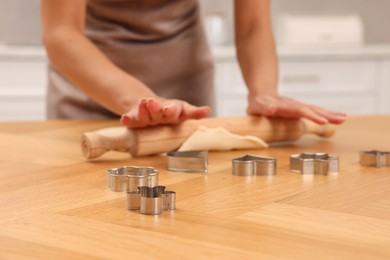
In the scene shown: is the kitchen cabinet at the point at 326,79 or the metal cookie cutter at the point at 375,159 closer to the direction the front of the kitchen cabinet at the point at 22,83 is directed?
the metal cookie cutter

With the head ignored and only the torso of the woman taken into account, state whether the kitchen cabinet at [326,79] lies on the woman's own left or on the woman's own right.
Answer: on the woman's own left

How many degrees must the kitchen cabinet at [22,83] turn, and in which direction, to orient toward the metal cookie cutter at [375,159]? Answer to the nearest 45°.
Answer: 0° — it already faces it

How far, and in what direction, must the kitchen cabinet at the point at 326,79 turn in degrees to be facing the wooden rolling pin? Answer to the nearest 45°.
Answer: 0° — it already faces it

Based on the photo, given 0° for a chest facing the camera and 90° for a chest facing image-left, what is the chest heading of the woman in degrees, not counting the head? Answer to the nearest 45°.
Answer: approximately 315°

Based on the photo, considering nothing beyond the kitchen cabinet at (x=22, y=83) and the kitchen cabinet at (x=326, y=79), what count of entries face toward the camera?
2
